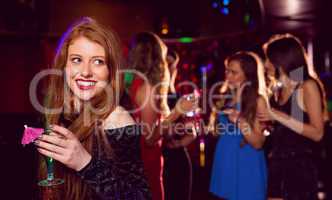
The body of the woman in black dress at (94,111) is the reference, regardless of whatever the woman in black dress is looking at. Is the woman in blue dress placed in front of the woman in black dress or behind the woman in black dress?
behind

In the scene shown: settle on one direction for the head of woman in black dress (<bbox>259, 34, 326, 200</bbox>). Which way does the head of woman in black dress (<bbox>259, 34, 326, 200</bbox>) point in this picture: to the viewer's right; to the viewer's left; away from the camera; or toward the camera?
to the viewer's left

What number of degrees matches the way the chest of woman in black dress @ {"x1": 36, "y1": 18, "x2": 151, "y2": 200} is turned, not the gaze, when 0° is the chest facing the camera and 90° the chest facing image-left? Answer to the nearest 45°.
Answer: approximately 45°

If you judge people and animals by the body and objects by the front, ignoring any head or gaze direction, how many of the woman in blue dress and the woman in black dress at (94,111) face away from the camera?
0

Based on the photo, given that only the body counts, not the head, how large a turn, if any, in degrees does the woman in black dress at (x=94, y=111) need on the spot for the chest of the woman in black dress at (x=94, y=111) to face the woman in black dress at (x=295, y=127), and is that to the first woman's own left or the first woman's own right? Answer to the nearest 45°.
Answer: approximately 180°
